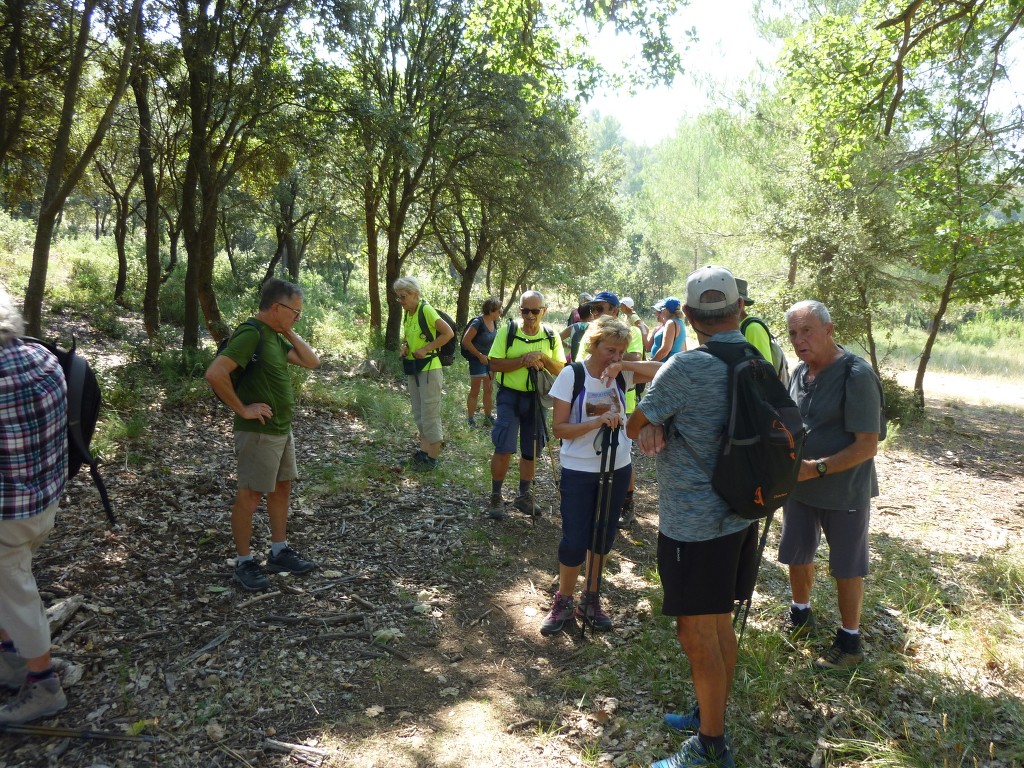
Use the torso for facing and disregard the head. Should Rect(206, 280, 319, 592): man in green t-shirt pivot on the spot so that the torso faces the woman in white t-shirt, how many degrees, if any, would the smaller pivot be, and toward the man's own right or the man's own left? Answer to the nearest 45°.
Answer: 0° — they already face them

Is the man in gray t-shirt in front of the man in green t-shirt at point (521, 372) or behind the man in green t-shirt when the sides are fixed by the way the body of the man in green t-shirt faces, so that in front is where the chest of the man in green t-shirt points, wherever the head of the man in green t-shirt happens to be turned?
in front

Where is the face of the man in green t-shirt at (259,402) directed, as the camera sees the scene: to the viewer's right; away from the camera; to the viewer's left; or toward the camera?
to the viewer's right

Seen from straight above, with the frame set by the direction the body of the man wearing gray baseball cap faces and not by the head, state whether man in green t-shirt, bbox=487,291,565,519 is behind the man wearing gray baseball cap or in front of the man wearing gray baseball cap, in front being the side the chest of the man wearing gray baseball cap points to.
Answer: in front

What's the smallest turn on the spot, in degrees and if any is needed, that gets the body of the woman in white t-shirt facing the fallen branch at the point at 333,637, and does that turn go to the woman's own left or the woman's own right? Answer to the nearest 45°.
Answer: approximately 135° to the woman's own right

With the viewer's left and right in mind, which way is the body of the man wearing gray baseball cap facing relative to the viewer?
facing away from the viewer and to the left of the viewer

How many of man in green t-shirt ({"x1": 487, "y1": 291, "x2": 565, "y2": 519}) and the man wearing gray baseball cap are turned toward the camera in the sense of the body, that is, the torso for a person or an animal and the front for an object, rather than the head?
1

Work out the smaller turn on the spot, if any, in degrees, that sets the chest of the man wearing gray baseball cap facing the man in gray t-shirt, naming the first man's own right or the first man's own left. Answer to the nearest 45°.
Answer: approximately 90° to the first man's own right

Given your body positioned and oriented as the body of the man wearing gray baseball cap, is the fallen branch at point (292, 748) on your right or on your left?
on your left

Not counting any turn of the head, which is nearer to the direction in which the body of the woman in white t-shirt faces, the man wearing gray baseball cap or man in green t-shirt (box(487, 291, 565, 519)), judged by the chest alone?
the man wearing gray baseball cap

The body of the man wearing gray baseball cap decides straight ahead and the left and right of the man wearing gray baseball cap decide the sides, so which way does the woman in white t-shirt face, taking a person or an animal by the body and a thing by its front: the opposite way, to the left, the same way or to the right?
the opposite way
